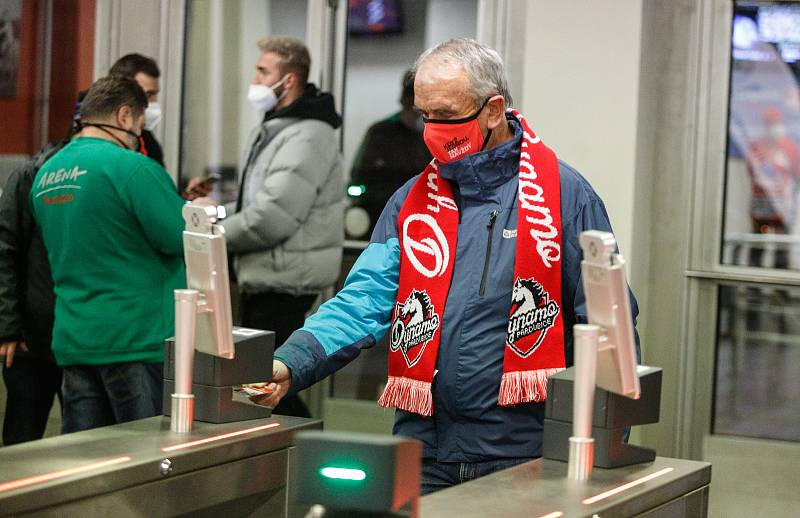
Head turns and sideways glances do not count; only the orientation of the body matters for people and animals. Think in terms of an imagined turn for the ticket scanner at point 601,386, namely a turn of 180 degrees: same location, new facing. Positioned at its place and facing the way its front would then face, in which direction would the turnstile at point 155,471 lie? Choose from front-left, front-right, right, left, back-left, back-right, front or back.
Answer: front-right

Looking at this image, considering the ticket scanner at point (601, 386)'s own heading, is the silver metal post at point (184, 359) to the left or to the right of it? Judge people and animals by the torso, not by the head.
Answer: on its left
